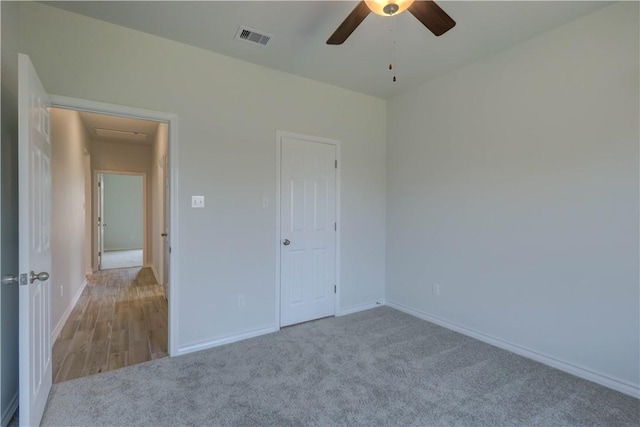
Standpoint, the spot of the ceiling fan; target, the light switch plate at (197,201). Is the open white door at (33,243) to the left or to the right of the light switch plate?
left

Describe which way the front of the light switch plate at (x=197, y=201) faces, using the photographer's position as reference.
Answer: facing the viewer

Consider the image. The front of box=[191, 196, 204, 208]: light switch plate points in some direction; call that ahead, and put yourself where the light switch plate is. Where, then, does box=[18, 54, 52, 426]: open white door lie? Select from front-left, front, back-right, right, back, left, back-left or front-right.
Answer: front-right

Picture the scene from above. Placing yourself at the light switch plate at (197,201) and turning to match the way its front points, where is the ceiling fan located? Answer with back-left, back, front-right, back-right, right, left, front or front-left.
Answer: front-left
